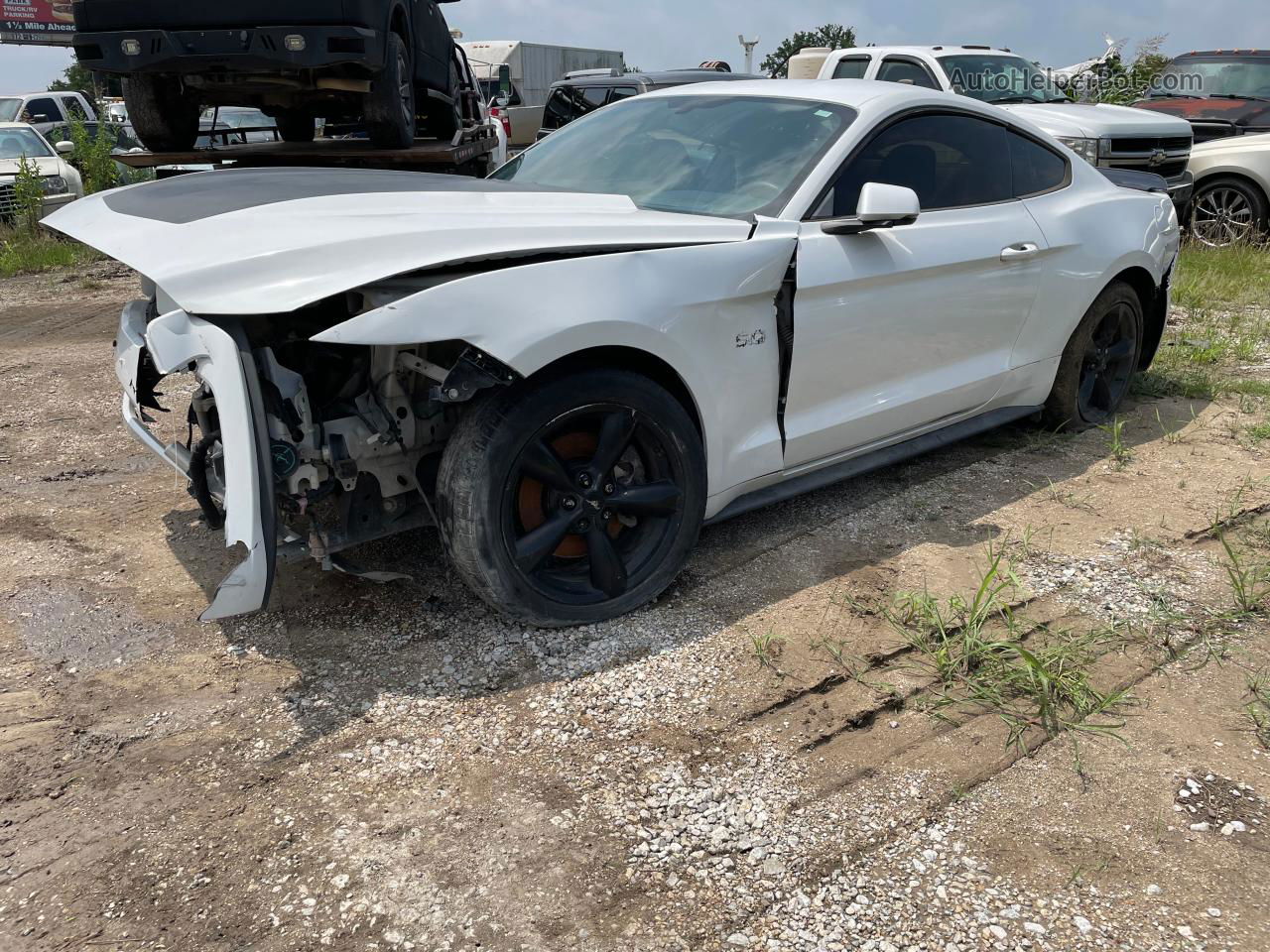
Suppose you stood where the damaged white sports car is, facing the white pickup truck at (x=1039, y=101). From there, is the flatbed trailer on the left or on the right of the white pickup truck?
left

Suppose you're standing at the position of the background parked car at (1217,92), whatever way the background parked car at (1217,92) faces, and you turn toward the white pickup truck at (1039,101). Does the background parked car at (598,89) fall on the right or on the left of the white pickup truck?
right

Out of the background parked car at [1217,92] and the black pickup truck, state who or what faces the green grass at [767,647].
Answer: the background parked car

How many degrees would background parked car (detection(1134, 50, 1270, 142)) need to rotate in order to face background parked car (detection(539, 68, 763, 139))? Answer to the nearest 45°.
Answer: approximately 45° to its right

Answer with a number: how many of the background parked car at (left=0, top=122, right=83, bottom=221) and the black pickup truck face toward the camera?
1

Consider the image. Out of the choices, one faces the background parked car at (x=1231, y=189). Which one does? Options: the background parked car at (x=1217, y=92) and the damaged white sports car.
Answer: the background parked car at (x=1217, y=92)

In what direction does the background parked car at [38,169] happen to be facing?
toward the camera

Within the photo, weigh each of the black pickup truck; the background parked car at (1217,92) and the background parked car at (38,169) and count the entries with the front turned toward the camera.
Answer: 2

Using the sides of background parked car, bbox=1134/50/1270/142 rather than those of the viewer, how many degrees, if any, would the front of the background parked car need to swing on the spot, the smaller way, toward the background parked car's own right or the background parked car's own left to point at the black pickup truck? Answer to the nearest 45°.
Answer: approximately 45° to the background parked car's own right

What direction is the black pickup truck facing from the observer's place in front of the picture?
facing away from the viewer and to the right of the viewer

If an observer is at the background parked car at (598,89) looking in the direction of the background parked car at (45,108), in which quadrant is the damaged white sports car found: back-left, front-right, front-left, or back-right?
back-left
